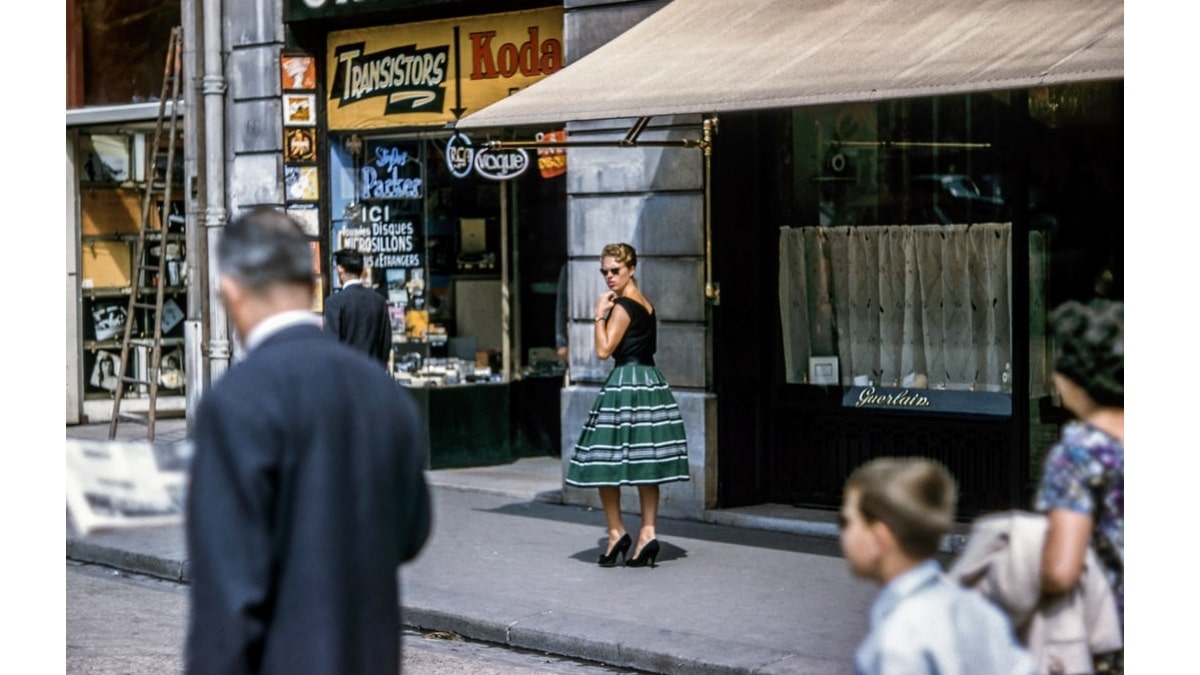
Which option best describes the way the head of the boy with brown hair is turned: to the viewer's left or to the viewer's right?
to the viewer's left

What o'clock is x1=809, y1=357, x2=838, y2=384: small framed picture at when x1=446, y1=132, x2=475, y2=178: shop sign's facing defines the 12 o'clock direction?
The small framed picture is roughly at 9 o'clock from the shop sign.

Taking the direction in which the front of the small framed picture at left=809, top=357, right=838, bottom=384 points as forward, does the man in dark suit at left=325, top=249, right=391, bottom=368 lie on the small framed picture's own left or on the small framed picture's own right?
on the small framed picture's own right

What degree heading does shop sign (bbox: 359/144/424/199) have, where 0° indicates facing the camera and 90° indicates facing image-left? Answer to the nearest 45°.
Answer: approximately 0°

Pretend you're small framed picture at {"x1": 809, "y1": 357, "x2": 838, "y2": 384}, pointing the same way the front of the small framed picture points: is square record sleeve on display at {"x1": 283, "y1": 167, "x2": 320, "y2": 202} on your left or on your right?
on your right

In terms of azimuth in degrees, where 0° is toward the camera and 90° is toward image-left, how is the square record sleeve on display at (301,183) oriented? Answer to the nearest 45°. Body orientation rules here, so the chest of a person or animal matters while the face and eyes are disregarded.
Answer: approximately 0°

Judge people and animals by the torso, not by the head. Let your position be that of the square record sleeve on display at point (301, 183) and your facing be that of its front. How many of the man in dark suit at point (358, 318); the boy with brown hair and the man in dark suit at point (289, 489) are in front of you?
3

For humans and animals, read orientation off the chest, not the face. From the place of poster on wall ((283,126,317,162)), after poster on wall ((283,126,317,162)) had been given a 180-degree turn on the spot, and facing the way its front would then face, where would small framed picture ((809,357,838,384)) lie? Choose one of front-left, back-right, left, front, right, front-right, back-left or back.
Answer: back-right

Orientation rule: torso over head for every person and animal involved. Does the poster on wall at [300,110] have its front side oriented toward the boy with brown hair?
yes

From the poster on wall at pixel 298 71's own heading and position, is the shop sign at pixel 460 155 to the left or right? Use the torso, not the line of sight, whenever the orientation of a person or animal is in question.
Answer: on its left

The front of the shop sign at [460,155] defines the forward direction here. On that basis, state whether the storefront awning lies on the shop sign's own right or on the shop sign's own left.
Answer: on the shop sign's own left

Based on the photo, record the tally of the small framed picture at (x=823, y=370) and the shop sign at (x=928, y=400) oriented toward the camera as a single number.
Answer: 2

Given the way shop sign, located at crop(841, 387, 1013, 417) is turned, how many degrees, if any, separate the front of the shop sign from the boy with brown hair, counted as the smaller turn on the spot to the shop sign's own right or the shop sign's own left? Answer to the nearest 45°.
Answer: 0° — it already faces them

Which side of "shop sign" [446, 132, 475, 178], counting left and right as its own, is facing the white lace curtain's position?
left
